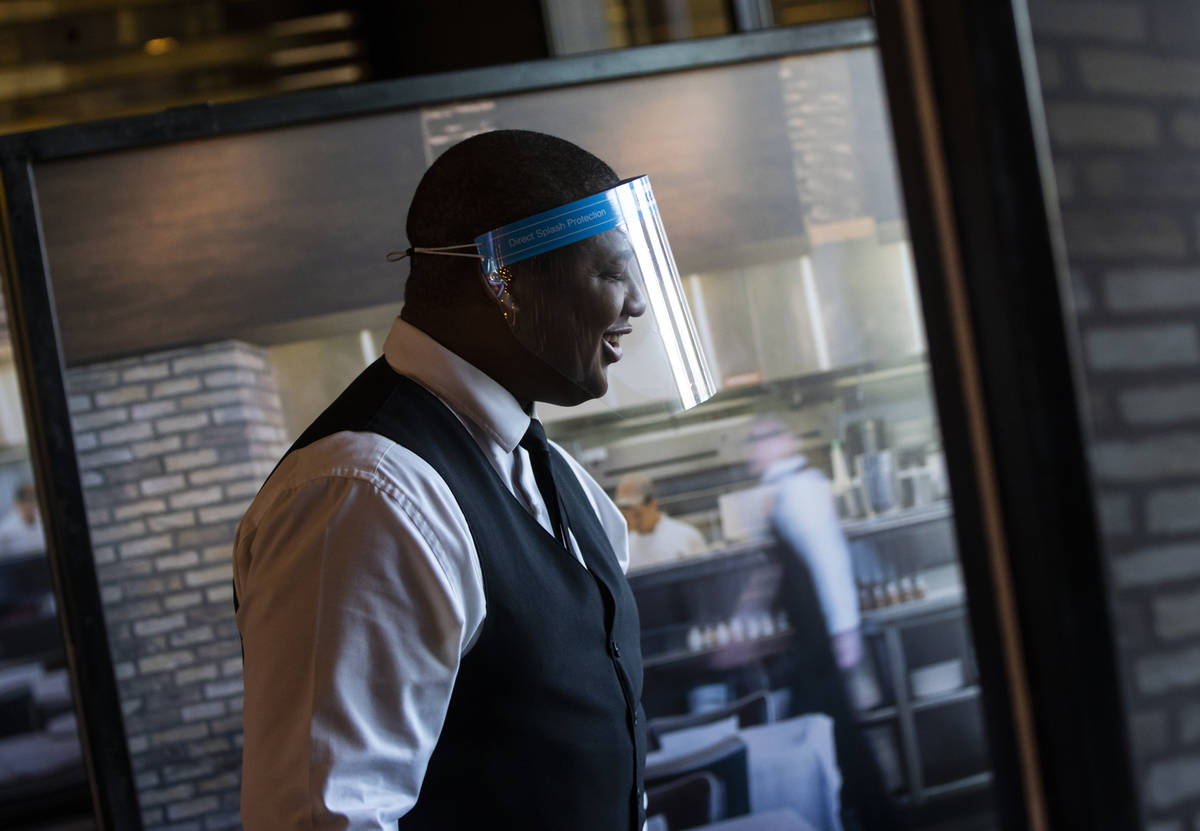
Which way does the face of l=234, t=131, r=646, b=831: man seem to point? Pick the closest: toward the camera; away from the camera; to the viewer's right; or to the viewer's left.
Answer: to the viewer's right

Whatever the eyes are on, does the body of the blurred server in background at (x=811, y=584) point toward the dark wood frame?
no
